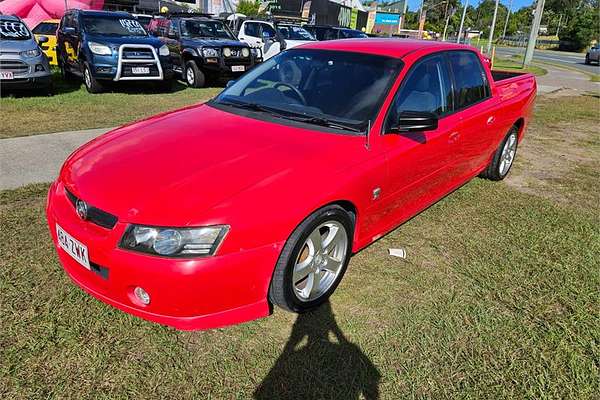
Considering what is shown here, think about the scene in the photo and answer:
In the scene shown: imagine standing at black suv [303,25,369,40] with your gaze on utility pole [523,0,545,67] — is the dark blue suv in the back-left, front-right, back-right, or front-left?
back-right

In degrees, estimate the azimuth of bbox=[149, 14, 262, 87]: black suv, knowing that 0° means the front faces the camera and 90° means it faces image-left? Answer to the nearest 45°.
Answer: approximately 315°

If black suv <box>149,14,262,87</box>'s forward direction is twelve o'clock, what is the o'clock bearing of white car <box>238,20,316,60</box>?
The white car is roughly at 9 o'clock from the black suv.

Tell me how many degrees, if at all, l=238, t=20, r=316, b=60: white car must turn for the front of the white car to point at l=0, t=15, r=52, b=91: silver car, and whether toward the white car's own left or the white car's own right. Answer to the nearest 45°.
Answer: approximately 90° to the white car's own right

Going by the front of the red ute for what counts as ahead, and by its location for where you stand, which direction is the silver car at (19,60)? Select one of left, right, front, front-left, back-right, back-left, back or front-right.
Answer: right

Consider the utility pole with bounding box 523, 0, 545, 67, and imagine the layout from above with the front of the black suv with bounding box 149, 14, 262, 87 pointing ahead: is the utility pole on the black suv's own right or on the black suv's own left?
on the black suv's own left

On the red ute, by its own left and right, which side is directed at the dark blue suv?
right

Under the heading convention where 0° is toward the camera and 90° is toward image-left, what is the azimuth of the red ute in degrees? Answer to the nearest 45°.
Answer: approximately 45°

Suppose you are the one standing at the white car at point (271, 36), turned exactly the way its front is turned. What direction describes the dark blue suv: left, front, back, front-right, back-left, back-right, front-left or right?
right

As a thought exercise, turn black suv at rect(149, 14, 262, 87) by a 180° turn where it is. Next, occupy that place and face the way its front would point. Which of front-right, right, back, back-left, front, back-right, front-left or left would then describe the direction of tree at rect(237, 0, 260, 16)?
front-right

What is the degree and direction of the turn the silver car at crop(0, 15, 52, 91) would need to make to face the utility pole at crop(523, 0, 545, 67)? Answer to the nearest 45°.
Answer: approximately 90° to its left

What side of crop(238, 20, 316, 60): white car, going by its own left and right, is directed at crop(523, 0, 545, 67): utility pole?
left

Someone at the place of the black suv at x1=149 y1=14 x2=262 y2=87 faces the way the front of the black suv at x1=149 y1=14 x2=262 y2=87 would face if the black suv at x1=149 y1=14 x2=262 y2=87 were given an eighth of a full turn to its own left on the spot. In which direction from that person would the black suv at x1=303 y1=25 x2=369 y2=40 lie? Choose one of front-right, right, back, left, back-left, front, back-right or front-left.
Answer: front-left

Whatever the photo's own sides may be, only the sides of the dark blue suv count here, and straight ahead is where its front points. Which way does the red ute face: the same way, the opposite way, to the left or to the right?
to the right

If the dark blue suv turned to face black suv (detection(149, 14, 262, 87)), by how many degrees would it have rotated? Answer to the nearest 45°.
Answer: approximately 90° to its left

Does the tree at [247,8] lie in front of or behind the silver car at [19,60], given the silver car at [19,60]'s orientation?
behind
